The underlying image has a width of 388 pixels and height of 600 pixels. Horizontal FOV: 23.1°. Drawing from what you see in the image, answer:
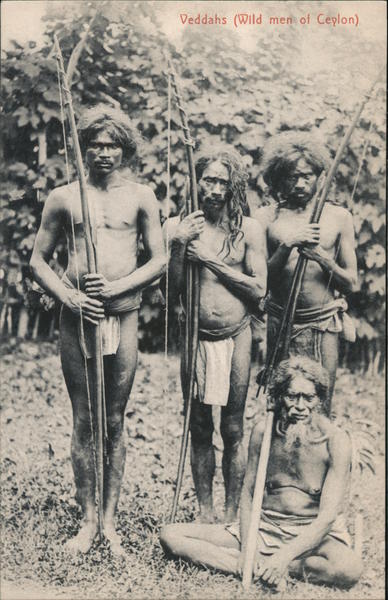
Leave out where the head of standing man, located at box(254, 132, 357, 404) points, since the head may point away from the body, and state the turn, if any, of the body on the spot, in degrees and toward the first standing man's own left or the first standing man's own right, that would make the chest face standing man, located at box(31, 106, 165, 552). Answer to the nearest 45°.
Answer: approximately 90° to the first standing man's own right

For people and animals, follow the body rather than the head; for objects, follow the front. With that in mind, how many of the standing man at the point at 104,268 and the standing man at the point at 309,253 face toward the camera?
2

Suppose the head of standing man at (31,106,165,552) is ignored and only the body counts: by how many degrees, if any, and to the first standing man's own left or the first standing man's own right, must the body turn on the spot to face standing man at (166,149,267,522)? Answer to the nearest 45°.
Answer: approximately 90° to the first standing man's own left

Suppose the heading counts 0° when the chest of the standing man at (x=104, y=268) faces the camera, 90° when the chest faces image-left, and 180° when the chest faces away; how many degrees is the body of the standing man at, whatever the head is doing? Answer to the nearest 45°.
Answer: approximately 0°

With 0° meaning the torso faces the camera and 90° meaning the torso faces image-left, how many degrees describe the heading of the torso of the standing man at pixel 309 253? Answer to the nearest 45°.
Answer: approximately 0°
